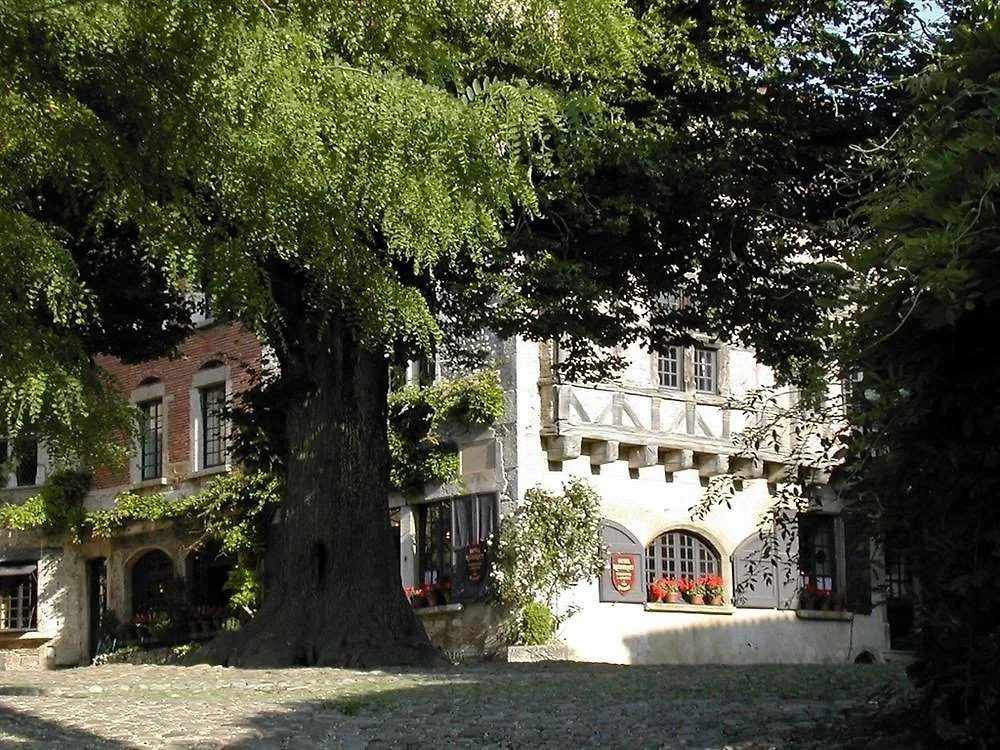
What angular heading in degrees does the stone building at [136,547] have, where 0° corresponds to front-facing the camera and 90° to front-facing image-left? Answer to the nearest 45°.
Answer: approximately 0°

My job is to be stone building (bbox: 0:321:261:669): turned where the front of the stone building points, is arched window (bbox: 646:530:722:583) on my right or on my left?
on my left

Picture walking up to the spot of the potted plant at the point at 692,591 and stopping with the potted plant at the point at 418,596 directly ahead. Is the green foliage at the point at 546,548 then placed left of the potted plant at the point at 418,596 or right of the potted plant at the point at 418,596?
left

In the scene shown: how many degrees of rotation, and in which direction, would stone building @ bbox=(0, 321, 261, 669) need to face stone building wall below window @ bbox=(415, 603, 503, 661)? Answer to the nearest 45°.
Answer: approximately 45° to its left

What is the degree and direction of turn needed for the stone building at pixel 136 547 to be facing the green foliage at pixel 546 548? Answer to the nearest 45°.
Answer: approximately 45° to its left

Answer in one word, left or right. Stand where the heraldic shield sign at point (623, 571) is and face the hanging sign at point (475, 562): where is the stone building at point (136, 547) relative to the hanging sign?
right
